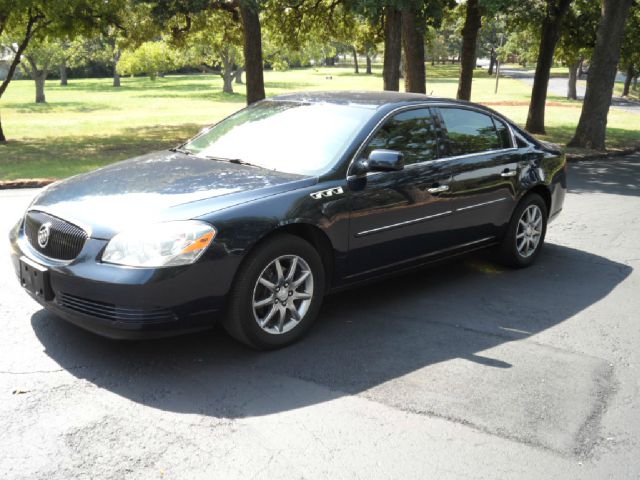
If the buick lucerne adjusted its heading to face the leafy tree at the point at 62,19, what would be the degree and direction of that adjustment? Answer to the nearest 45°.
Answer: approximately 135° to its right

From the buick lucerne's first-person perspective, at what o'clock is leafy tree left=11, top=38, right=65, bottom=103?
The leafy tree is roughly at 4 o'clock from the buick lucerne.

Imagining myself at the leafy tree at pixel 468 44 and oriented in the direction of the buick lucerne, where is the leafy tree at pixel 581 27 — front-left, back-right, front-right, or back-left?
back-left

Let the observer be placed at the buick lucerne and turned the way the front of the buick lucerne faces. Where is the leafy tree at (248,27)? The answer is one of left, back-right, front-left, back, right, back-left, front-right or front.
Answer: back-right

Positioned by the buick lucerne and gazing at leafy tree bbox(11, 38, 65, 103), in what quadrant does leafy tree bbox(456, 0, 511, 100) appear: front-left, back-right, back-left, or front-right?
front-right

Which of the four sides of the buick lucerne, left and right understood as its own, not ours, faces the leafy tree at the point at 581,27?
back

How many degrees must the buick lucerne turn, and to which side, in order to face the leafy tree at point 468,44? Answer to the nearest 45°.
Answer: approximately 135° to its right

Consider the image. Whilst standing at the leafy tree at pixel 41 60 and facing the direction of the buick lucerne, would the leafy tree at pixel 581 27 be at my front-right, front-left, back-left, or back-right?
front-left

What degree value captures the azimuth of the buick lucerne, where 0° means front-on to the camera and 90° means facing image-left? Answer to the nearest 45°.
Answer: approximately 45°
